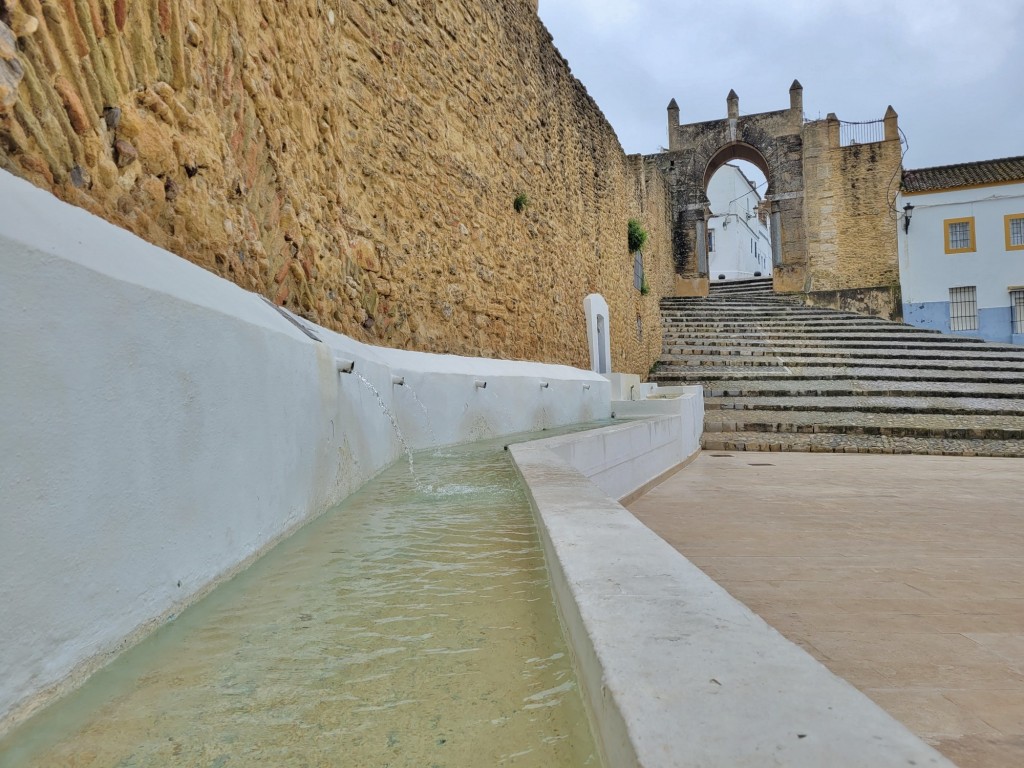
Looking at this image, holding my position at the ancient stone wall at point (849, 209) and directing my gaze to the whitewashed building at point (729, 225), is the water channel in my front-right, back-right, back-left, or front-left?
back-left

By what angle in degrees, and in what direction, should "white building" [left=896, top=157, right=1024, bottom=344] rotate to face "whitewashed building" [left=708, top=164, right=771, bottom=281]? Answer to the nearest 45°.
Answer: approximately 90° to its right

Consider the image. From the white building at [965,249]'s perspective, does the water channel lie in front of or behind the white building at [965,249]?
in front

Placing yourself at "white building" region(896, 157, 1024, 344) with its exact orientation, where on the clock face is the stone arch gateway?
The stone arch gateway is roughly at 2 o'clock from the white building.

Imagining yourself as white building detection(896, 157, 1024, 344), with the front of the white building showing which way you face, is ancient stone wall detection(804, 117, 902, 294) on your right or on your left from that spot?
on your right

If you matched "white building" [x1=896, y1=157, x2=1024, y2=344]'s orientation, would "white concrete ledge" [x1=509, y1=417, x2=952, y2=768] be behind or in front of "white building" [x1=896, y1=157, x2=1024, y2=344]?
in front

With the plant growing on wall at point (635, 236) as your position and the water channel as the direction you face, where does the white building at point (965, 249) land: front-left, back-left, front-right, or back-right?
back-left

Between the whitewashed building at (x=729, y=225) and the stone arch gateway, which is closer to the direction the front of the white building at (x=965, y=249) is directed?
the stone arch gateway

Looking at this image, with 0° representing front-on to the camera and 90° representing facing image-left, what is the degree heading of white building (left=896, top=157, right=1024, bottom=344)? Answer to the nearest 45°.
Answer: approximately 45°

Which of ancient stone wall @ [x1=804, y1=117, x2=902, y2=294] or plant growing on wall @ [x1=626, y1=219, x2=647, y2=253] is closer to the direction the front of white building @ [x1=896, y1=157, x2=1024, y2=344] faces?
the plant growing on wall
